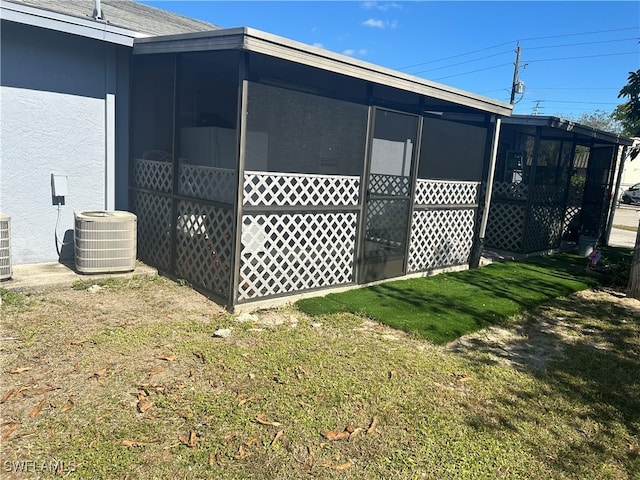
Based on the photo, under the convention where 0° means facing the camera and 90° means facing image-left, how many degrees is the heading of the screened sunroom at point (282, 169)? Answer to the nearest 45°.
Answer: approximately 315°

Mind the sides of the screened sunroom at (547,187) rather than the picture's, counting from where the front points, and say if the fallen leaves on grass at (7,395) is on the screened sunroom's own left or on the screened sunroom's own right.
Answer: on the screened sunroom's own right

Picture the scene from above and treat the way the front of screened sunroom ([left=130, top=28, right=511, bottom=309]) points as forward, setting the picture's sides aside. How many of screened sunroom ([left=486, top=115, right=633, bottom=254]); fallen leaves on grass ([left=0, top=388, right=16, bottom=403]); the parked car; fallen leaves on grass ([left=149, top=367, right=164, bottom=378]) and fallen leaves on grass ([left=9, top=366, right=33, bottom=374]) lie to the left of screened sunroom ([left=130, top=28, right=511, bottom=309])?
2

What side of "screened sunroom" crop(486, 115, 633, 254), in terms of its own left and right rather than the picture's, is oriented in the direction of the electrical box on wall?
right

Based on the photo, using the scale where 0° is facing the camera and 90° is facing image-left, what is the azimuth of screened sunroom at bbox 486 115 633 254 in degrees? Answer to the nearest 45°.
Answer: approximately 315°

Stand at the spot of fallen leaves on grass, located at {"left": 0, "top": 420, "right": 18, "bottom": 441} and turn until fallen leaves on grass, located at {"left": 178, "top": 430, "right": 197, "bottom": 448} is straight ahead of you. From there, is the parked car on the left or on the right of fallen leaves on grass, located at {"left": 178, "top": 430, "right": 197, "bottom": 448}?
left

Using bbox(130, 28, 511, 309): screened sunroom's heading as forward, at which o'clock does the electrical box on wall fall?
The electrical box on wall is roughly at 4 o'clock from the screened sunroom.

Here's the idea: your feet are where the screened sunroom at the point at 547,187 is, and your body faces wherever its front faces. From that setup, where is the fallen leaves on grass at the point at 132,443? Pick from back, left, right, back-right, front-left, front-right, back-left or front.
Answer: front-right

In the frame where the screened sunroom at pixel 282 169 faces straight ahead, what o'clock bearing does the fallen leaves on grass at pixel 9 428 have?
The fallen leaves on grass is roughly at 2 o'clock from the screened sunroom.

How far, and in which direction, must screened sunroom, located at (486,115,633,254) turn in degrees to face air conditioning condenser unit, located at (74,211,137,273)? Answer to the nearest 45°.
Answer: approximately 90° to its right

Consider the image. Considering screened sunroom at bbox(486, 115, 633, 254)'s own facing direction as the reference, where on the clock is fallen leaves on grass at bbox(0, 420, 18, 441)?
The fallen leaves on grass is roughly at 2 o'clock from the screened sunroom.

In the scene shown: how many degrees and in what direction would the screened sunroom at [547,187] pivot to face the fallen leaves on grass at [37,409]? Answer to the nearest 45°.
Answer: approximately 45° to its right

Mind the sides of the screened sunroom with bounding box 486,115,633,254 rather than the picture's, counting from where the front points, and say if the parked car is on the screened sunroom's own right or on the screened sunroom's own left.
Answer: on the screened sunroom's own left
